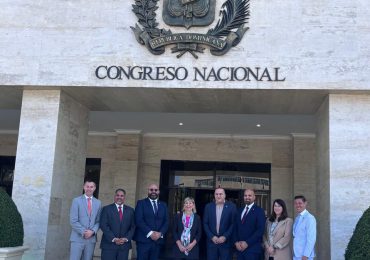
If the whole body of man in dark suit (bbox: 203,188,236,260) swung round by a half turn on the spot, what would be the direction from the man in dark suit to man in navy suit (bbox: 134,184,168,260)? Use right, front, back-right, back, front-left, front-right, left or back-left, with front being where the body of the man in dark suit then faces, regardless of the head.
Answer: left

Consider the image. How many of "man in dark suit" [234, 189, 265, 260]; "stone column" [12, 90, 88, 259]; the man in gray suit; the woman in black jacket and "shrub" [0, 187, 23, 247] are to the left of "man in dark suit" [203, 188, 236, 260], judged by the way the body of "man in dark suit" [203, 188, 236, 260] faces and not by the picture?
1

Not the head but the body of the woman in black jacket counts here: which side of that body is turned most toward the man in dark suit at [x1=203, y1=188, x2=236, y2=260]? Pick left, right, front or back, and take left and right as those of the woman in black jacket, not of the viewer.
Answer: left

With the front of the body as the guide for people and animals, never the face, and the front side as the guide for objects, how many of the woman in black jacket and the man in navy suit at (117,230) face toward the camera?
2

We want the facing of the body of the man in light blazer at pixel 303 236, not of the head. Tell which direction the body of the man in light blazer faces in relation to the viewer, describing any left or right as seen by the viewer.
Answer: facing the viewer and to the left of the viewer

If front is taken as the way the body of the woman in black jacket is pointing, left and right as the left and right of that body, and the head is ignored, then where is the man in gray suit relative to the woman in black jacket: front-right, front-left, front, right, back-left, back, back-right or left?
right

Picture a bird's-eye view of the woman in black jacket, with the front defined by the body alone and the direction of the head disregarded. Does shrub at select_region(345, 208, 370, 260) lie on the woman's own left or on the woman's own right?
on the woman's own left

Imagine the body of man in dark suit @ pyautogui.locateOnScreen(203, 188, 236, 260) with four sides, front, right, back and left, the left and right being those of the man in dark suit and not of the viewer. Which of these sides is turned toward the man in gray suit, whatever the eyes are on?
right

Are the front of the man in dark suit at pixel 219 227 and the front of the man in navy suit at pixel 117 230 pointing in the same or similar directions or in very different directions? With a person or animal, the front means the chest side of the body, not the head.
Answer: same or similar directions

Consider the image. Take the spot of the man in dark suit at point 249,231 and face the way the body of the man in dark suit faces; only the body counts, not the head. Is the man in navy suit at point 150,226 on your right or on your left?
on your right

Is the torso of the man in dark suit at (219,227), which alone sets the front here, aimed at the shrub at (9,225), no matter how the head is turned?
no

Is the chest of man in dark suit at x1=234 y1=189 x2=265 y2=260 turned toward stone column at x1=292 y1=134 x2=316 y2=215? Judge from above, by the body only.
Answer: no

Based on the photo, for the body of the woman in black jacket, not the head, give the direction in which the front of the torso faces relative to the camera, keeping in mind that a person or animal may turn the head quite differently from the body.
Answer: toward the camera

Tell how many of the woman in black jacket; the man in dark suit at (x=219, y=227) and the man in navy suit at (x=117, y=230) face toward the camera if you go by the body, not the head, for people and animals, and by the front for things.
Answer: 3

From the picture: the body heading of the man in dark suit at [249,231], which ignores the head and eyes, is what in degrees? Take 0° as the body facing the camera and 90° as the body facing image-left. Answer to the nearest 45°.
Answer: approximately 45°

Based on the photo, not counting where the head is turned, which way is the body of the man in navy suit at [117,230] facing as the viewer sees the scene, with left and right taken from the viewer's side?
facing the viewer

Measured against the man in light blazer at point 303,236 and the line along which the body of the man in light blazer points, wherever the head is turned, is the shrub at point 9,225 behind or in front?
in front

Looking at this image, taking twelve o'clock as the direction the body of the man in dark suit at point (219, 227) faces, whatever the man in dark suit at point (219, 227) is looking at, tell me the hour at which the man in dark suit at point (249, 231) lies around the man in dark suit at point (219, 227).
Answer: the man in dark suit at point (249, 231) is roughly at 9 o'clock from the man in dark suit at point (219, 227).
